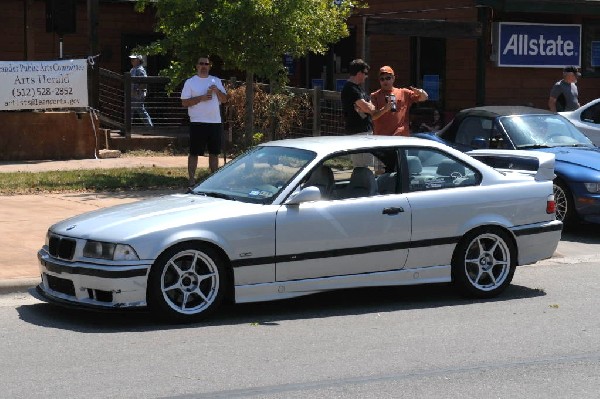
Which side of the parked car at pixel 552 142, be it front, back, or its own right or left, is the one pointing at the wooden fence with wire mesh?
back

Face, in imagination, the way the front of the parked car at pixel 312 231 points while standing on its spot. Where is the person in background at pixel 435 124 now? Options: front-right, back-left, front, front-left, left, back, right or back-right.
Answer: back-right

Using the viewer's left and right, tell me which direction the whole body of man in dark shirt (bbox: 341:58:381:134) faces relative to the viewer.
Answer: facing to the right of the viewer

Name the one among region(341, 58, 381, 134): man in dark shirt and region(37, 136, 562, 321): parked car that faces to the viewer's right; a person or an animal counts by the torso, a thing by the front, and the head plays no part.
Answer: the man in dark shirt

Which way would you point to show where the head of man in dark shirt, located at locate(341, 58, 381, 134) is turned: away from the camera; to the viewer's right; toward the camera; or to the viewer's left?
to the viewer's right

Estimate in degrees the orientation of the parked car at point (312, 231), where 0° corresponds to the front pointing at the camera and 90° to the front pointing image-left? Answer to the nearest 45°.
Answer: approximately 45°

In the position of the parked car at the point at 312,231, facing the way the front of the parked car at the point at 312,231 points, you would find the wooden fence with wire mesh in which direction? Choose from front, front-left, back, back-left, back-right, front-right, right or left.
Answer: back-right

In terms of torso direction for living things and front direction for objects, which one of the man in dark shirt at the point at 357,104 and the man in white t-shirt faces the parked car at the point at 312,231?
the man in white t-shirt

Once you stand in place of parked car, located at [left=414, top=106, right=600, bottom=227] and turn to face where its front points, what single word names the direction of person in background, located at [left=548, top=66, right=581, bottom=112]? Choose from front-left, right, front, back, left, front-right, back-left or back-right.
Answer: back-left

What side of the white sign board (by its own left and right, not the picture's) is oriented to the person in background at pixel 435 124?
left
